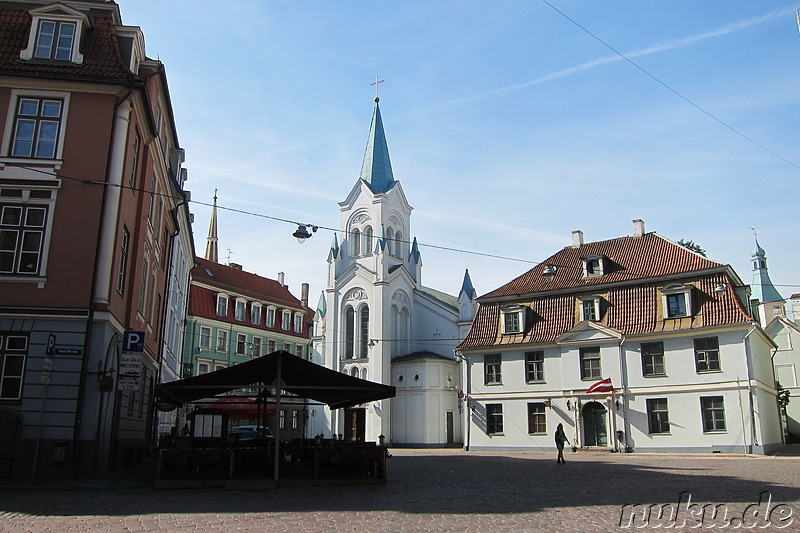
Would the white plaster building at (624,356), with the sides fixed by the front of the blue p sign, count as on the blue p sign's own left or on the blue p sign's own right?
on the blue p sign's own left

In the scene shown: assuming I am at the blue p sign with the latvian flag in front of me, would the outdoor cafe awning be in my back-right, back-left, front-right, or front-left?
front-right

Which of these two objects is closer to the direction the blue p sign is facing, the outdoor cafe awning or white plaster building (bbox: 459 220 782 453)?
the outdoor cafe awning

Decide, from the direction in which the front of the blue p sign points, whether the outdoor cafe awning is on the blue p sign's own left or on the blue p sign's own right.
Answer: on the blue p sign's own left

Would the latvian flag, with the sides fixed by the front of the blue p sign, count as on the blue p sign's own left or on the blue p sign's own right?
on the blue p sign's own left

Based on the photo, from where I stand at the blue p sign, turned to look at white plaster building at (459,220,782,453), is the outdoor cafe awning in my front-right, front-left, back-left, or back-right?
front-right

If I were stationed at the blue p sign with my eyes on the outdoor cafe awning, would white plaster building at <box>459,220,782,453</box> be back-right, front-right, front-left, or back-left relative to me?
front-left

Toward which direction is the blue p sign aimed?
toward the camera
